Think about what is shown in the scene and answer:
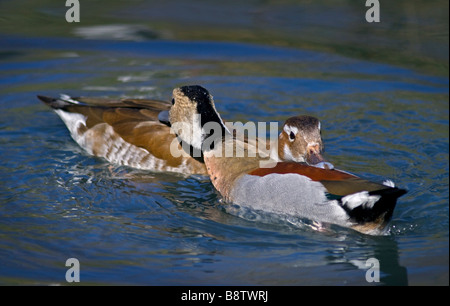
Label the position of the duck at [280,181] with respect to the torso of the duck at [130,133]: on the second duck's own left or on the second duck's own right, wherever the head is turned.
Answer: on the second duck's own right

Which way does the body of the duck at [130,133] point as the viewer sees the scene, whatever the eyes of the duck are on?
to the viewer's right
